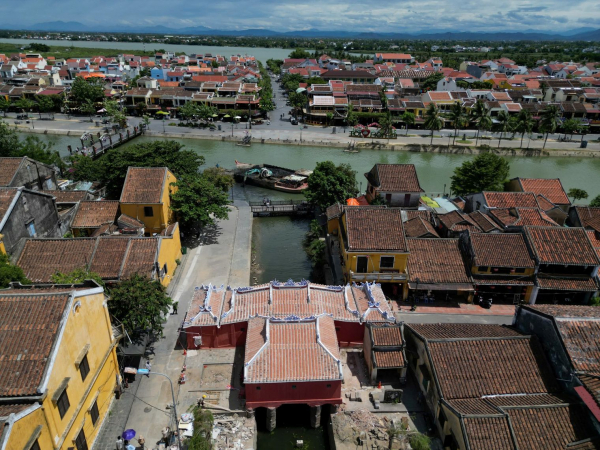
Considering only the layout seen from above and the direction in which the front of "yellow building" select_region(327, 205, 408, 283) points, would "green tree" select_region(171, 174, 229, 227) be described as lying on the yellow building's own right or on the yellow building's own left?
on the yellow building's own right

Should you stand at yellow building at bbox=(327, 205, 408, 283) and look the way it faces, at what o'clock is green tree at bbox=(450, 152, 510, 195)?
The green tree is roughly at 7 o'clock from the yellow building.

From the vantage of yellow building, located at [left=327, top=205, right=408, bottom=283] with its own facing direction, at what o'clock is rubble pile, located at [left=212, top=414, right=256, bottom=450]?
The rubble pile is roughly at 1 o'clock from the yellow building.

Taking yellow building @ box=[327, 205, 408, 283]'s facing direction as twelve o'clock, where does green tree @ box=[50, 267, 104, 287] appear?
The green tree is roughly at 2 o'clock from the yellow building.

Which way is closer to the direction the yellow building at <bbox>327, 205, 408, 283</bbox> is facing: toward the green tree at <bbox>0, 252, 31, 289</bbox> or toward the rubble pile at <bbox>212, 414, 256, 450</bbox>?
the rubble pile

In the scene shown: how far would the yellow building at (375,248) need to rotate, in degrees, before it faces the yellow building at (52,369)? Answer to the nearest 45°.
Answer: approximately 45° to its right

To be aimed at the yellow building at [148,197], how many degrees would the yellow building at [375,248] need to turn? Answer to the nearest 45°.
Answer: approximately 90° to its right

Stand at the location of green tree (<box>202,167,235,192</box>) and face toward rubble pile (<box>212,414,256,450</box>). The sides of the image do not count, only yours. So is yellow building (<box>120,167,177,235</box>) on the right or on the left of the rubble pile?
right

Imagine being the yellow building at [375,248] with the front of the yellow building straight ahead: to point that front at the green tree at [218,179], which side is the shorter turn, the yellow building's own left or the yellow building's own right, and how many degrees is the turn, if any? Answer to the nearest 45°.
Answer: approximately 135° to the yellow building's own right

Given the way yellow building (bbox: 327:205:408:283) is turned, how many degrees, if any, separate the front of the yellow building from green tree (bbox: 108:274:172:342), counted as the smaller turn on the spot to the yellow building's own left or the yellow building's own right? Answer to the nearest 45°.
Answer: approximately 45° to the yellow building's own right

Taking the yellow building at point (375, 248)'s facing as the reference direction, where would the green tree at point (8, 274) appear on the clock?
The green tree is roughly at 2 o'clock from the yellow building.

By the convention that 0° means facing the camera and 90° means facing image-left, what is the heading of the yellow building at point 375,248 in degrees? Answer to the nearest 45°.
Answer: approximately 0°
